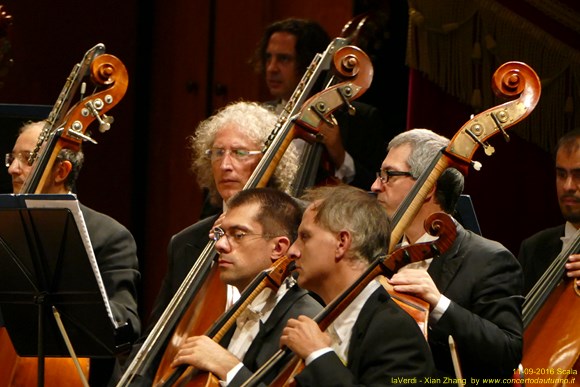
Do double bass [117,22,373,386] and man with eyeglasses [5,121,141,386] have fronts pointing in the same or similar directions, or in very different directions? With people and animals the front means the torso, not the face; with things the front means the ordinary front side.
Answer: same or similar directions

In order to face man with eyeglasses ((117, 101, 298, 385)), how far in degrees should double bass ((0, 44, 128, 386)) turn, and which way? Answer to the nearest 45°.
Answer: approximately 135° to its left

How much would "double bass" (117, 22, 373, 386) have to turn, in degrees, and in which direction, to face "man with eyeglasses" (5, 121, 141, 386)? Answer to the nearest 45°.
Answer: approximately 90° to its right

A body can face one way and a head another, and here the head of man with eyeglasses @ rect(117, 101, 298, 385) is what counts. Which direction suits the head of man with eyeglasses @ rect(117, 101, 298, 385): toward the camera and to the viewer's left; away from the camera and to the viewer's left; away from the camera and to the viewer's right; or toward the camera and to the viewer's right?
toward the camera and to the viewer's left

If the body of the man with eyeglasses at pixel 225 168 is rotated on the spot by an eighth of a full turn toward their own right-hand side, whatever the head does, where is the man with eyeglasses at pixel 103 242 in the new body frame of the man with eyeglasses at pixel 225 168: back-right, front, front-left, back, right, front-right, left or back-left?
front

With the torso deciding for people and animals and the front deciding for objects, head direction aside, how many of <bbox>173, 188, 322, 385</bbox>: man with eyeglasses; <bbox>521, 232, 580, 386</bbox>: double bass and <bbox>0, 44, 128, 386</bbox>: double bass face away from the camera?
0

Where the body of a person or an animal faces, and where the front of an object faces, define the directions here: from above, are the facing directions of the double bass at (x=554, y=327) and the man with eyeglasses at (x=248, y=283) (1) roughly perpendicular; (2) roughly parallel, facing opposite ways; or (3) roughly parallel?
roughly parallel

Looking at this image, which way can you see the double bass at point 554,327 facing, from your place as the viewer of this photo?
facing the viewer and to the left of the viewer

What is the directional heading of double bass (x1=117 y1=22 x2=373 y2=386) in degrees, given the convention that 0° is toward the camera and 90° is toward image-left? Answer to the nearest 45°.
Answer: approximately 45°

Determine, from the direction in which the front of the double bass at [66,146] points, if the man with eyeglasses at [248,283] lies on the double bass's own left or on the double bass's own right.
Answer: on the double bass's own left
